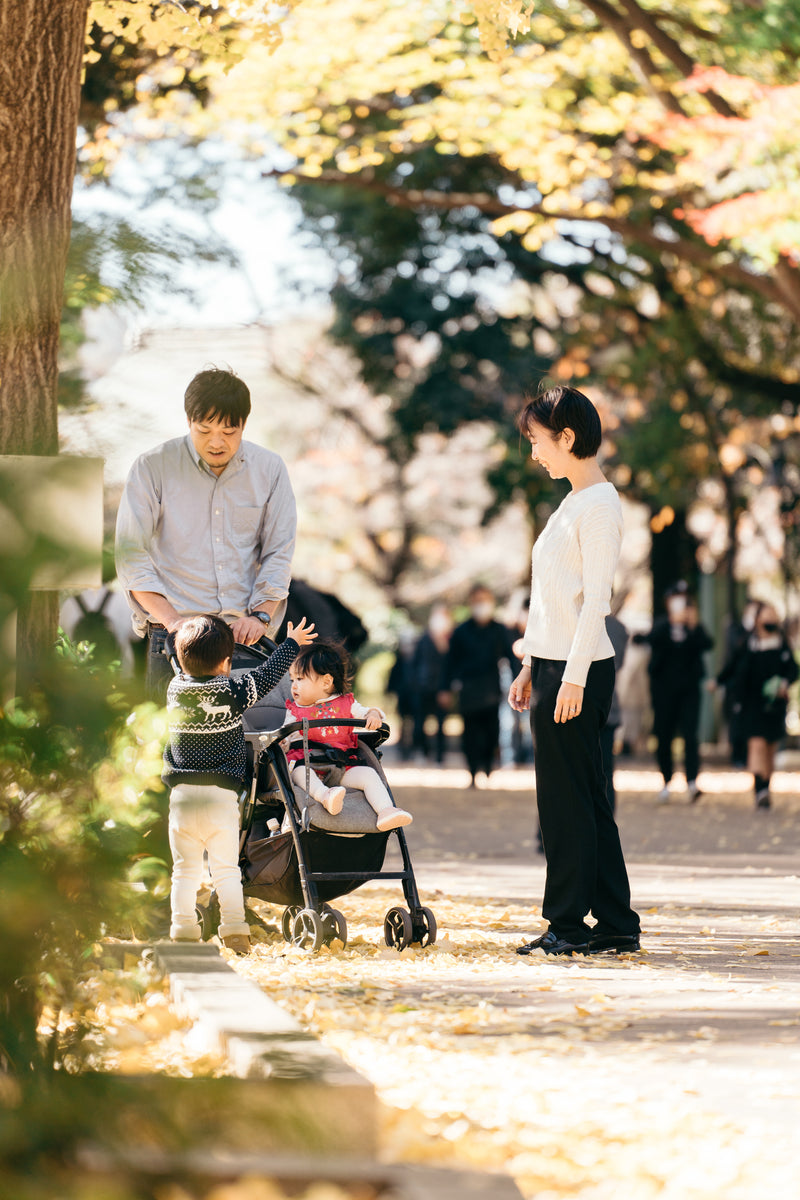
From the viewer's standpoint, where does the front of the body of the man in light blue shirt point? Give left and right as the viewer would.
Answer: facing the viewer

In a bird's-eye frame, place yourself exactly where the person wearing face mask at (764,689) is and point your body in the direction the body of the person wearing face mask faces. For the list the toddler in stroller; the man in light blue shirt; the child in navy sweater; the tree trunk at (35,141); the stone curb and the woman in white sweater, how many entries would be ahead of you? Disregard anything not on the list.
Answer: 6

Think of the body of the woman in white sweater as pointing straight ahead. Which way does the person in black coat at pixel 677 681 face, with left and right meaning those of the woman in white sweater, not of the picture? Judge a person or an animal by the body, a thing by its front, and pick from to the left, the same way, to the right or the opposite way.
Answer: to the left

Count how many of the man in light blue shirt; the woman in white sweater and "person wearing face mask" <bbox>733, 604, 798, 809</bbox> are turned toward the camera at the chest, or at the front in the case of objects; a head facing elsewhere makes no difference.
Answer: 2

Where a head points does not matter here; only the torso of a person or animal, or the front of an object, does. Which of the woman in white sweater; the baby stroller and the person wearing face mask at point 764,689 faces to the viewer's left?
the woman in white sweater

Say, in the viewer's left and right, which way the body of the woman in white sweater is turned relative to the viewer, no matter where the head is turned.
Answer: facing to the left of the viewer

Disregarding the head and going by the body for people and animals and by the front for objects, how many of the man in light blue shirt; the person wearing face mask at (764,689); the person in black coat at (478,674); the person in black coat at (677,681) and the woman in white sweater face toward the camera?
4

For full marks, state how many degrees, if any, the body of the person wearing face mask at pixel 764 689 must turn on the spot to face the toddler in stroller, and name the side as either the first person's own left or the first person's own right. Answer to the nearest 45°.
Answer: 0° — they already face them

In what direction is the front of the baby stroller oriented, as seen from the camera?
facing the viewer and to the right of the viewer

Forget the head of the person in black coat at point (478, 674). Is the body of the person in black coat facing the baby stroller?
yes

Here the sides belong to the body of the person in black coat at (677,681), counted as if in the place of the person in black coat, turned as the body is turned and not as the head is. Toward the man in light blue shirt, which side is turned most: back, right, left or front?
front
